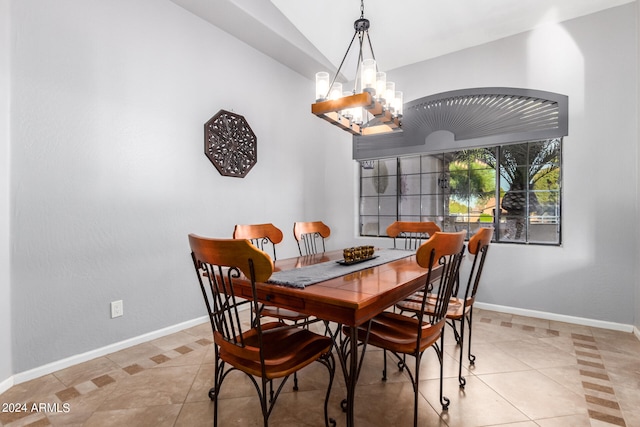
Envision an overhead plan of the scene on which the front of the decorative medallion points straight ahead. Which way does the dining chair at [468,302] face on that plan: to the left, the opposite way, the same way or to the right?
the opposite way

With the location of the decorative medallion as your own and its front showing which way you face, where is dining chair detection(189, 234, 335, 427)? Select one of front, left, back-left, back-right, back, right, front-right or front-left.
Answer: front-right

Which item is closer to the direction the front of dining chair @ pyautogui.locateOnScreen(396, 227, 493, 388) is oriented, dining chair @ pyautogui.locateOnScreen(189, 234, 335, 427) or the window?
the dining chair

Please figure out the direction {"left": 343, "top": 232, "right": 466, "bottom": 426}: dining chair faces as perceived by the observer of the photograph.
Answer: facing away from the viewer and to the left of the viewer

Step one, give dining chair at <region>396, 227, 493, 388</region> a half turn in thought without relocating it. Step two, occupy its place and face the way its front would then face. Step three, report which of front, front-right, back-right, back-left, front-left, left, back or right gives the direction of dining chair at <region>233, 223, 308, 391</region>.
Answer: back

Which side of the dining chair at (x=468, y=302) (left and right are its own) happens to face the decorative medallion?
front

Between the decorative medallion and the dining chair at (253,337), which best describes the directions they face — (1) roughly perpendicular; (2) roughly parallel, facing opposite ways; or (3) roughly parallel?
roughly perpendicular

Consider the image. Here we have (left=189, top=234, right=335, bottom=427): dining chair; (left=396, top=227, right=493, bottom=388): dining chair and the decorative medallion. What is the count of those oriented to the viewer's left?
1

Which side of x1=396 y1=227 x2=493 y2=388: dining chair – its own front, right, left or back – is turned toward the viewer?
left

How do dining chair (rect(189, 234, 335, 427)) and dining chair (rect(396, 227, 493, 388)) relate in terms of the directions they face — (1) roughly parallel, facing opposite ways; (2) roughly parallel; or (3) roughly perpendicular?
roughly perpendicular

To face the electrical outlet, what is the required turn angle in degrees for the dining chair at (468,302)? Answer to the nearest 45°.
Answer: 0° — it already faces it

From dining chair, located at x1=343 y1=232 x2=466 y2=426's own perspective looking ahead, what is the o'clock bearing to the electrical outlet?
The electrical outlet is roughly at 11 o'clock from the dining chair.

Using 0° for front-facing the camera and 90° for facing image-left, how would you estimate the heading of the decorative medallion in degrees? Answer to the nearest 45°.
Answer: approximately 315°

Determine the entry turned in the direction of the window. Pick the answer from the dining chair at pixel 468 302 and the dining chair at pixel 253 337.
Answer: the dining chair at pixel 253 337

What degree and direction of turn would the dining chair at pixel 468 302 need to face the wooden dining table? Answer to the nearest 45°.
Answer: approximately 45° to its left

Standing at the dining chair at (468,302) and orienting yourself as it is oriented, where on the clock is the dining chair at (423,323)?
the dining chair at (423,323) is roughly at 10 o'clock from the dining chair at (468,302).

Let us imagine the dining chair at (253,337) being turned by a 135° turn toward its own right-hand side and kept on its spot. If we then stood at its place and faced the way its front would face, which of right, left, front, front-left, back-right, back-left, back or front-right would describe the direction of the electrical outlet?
back-right

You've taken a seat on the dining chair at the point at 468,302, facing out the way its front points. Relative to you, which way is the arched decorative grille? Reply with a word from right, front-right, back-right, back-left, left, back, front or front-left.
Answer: right
